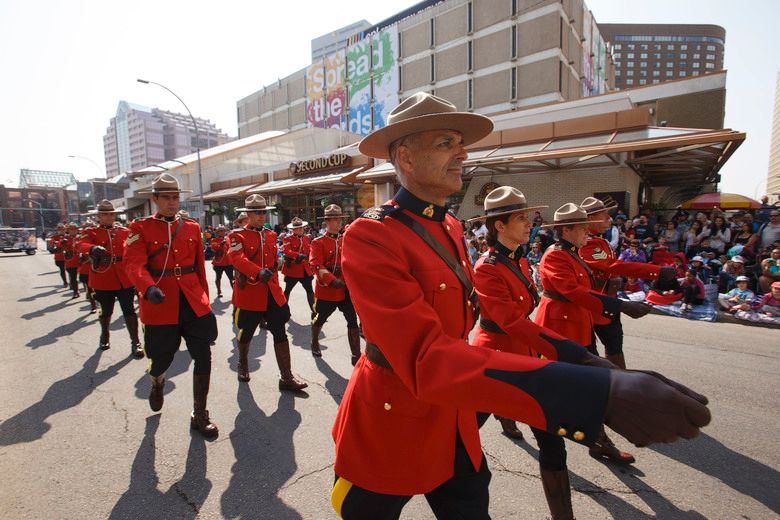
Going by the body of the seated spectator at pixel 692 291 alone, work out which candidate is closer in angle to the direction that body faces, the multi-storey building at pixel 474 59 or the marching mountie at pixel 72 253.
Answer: the marching mountie

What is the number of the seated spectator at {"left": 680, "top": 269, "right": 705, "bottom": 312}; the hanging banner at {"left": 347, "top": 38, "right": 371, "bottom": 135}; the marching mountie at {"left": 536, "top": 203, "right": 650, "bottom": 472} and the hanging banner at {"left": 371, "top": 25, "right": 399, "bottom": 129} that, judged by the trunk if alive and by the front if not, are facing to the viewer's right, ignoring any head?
1

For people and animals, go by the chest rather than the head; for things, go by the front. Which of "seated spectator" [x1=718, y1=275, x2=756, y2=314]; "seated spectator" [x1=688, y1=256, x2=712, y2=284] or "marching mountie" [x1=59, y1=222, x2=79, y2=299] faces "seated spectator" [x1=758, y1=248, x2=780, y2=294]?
the marching mountie

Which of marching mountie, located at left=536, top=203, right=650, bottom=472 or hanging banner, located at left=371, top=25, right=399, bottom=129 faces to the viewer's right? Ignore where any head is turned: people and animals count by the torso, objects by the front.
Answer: the marching mountie

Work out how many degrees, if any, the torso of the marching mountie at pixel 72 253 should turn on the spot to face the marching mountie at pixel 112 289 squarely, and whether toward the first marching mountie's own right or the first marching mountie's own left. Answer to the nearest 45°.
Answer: approximately 45° to the first marching mountie's own right

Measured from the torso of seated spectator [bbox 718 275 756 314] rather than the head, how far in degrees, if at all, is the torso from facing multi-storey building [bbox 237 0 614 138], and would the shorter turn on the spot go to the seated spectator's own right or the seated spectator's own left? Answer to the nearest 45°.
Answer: approximately 90° to the seated spectator's own right

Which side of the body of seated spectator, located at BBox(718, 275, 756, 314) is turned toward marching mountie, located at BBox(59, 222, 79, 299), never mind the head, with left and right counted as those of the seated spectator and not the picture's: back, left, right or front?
front

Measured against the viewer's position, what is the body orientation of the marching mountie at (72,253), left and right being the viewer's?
facing the viewer and to the right of the viewer

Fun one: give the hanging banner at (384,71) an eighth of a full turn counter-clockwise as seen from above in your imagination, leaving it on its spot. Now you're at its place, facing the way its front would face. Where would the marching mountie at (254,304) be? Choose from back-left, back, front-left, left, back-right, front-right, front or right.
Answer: front

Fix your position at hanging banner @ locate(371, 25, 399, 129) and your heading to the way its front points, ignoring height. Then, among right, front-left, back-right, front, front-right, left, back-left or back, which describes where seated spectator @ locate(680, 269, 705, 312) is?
front-left

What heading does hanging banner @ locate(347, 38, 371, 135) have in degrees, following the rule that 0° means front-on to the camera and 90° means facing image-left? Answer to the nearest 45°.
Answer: approximately 45°

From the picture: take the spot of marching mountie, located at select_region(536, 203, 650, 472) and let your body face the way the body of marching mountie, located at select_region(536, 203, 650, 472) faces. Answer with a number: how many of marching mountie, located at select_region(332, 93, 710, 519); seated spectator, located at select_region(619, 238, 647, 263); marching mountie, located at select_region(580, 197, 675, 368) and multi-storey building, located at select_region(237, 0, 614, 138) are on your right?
1

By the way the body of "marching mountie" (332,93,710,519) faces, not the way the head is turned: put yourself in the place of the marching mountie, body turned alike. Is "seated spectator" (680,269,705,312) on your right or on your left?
on your left

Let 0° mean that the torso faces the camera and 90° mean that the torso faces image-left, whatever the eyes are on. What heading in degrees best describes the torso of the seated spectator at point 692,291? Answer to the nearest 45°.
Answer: approximately 45°

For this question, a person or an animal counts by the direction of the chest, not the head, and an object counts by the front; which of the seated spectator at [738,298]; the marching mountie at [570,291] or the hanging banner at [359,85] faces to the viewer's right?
the marching mountie

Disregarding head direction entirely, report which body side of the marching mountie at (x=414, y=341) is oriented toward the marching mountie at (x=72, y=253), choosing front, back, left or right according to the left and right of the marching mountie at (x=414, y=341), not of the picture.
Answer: back

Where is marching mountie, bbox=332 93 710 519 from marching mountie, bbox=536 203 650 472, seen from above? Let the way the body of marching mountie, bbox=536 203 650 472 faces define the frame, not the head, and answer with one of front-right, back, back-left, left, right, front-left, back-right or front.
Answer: right
